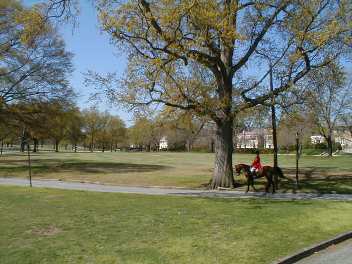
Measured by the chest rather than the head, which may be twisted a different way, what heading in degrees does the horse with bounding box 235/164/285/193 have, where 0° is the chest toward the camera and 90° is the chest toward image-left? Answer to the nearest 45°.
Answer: approximately 90°
